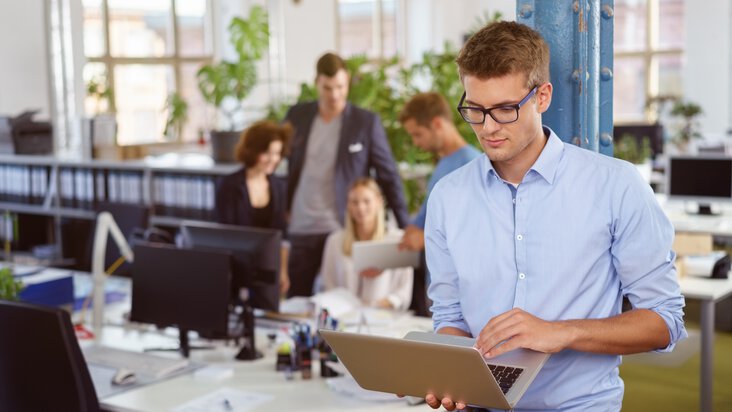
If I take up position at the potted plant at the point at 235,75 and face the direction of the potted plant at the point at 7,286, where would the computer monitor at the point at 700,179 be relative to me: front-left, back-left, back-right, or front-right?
front-left

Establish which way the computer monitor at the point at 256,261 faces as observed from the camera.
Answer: facing away from the viewer and to the right of the viewer

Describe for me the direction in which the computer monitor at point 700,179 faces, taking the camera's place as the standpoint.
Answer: facing the viewer

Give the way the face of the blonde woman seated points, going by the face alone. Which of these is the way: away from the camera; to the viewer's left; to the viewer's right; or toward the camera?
toward the camera

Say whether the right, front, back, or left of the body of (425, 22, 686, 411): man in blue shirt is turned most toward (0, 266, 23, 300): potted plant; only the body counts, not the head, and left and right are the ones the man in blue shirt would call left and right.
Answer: right

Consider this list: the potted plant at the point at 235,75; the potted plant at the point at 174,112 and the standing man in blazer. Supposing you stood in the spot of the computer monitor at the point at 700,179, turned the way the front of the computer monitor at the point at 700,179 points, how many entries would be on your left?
0

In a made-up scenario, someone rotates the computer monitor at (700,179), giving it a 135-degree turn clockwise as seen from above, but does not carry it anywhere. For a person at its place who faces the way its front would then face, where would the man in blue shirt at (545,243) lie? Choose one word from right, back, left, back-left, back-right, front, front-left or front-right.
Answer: back-left

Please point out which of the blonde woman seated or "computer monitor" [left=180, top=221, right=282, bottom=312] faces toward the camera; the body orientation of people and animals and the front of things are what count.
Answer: the blonde woman seated

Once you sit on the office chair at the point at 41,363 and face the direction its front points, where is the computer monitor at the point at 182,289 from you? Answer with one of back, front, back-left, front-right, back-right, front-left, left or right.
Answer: front

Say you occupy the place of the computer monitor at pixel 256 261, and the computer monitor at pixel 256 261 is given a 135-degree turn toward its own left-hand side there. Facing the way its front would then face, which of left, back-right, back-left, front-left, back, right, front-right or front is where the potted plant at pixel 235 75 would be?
right

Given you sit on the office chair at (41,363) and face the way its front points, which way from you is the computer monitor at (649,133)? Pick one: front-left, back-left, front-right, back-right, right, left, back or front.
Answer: front

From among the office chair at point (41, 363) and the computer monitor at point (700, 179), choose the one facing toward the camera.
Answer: the computer monitor

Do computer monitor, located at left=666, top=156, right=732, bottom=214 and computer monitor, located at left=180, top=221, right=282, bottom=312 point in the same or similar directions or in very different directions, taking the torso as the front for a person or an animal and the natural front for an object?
very different directions

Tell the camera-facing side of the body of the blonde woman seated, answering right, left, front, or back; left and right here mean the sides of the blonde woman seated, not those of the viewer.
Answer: front

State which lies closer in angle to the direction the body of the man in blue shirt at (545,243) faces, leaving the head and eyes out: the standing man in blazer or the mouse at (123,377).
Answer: the mouse

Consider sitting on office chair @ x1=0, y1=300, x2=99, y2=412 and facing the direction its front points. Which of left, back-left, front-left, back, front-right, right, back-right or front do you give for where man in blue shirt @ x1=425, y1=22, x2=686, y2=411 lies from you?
right

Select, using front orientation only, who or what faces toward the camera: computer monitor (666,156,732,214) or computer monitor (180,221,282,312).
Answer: computer monitor (666,156,732,214)

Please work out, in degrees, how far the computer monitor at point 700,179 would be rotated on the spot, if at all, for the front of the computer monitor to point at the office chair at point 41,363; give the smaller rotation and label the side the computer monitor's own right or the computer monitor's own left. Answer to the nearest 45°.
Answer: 0° — it already faces it
